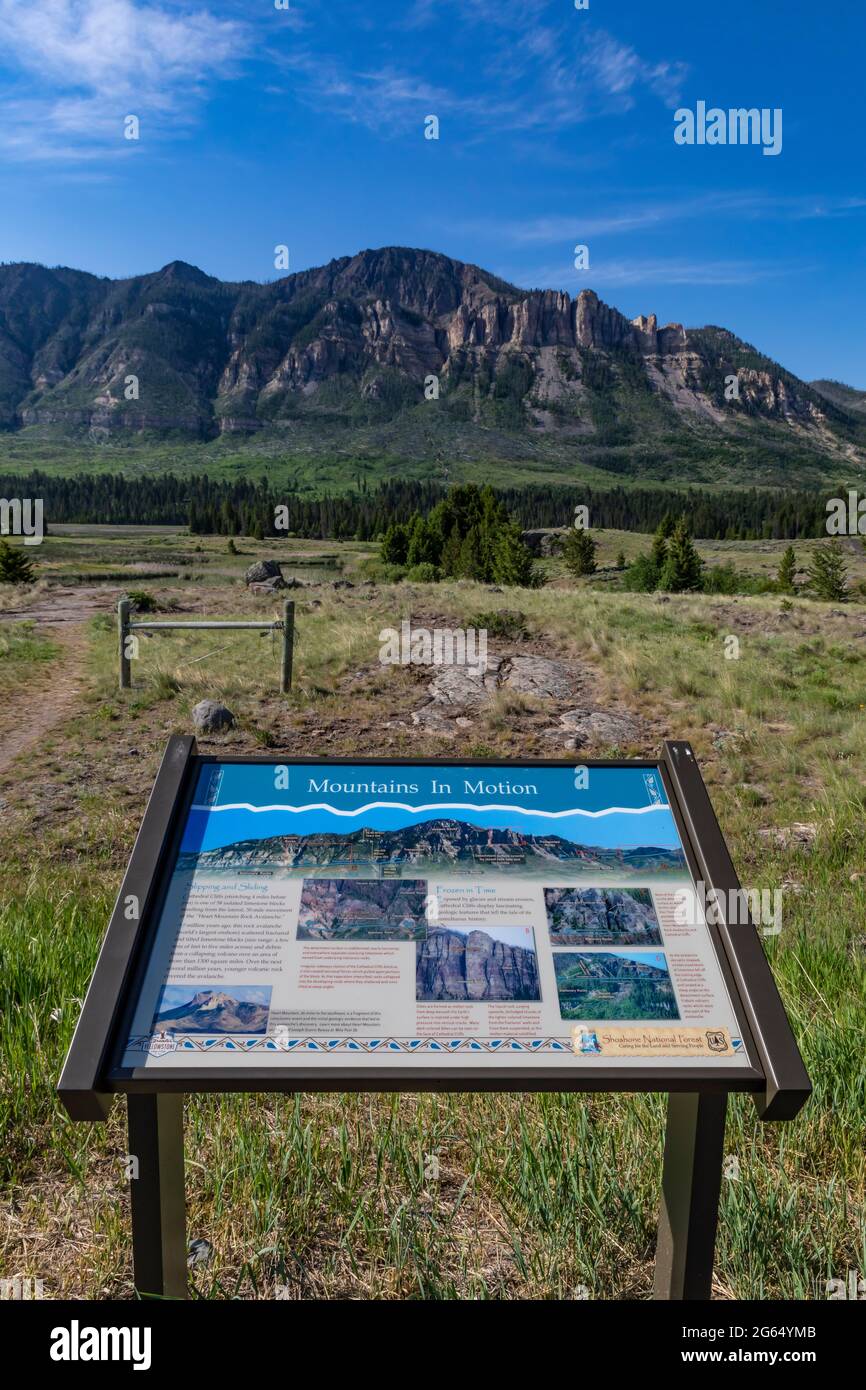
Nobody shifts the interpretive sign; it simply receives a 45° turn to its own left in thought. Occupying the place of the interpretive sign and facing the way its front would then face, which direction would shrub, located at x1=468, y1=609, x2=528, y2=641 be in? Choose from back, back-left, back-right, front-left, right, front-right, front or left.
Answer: back-left

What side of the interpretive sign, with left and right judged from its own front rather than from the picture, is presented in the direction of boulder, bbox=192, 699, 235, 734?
back

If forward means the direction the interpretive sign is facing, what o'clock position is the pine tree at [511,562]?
The pine tree is roughly at 6 o'clock from the interpretive sign.

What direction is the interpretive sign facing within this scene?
toward the camera

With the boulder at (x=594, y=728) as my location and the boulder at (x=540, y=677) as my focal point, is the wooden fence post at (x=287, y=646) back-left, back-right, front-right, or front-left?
front-left

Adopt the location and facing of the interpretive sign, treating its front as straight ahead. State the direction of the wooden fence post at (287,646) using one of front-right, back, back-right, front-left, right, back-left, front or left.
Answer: back

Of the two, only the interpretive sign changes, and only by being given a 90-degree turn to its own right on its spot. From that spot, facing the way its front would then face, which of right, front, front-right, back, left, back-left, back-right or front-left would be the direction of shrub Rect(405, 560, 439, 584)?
right

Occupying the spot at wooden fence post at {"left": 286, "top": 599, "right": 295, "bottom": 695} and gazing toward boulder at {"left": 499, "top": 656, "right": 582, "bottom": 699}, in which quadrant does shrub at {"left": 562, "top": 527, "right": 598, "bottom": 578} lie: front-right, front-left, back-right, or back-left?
front-left

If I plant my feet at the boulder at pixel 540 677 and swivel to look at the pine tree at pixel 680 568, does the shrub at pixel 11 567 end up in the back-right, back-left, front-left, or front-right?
front-left

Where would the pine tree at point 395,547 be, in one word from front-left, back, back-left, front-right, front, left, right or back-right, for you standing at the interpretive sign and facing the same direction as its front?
back

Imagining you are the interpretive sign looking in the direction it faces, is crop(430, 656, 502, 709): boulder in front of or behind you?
behind

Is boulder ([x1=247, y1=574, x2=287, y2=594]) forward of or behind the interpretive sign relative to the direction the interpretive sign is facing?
behind

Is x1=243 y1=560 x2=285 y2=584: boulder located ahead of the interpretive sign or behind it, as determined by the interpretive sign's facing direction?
behind

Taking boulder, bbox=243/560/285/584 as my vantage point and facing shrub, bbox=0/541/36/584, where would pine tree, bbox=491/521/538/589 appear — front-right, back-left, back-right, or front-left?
back-left

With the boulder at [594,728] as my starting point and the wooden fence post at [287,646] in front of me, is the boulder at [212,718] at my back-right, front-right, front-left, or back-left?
front-left

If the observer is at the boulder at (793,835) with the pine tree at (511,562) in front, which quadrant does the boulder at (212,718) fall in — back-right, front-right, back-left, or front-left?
front-left

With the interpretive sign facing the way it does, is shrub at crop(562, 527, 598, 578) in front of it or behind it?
behind

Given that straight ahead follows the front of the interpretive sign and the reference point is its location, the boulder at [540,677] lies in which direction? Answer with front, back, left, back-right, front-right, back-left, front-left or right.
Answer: back
